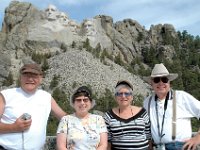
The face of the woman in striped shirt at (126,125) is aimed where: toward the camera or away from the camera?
toward the camera

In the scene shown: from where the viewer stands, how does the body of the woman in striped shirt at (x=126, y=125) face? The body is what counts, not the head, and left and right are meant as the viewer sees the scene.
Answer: facing the viewer

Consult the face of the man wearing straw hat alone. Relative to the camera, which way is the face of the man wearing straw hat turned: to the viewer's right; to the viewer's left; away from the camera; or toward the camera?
toward the camera

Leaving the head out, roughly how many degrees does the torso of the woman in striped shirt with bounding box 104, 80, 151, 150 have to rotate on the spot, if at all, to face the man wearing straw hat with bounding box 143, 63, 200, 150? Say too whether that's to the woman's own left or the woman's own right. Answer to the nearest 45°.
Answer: approximately 90° to the woman's own left
